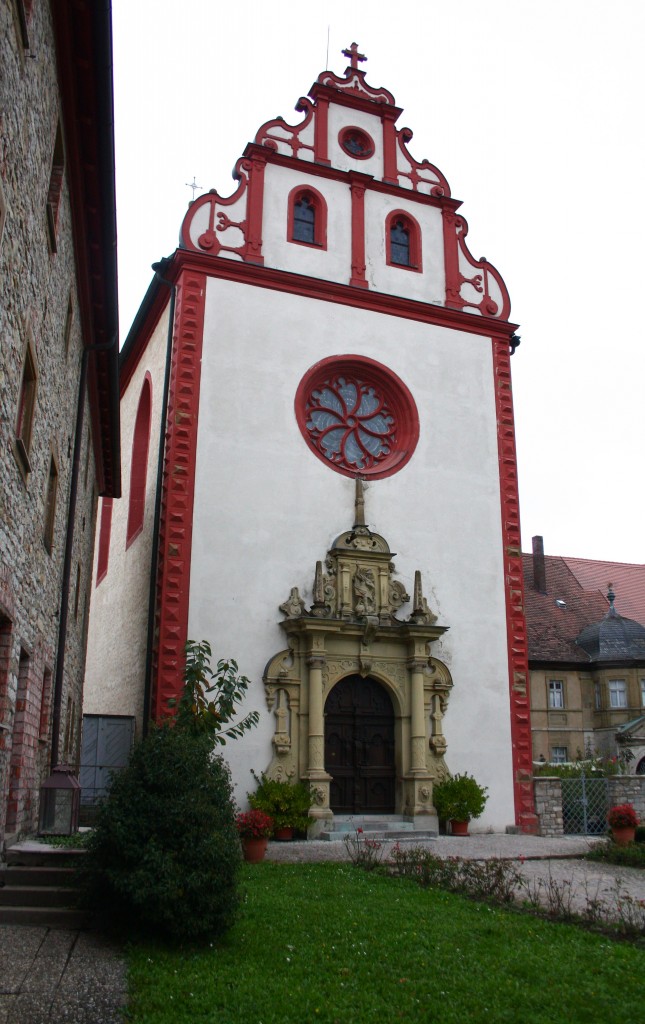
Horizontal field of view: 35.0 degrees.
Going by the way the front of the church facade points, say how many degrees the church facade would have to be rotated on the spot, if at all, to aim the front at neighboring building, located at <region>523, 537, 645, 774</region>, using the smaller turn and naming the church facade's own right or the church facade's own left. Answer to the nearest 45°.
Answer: approximately 90° to the church facade's own left

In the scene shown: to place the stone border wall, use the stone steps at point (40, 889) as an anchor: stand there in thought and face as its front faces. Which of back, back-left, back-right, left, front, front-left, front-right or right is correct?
back-left

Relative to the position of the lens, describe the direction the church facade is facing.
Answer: facing the viewer and to the right of the viewer

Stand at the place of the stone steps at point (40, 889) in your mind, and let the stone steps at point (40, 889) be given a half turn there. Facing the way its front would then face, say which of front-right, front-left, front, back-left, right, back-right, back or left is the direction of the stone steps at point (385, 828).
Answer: front-right

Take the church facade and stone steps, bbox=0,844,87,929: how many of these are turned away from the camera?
0

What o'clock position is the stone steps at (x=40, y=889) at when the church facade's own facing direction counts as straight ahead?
The stone steps is roughly at 2 o'clock from the church facade.

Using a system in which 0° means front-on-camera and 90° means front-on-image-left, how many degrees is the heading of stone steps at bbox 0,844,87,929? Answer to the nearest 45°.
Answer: approximately 0°

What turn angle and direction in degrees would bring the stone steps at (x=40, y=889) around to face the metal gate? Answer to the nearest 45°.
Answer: approximately 135° to its left
